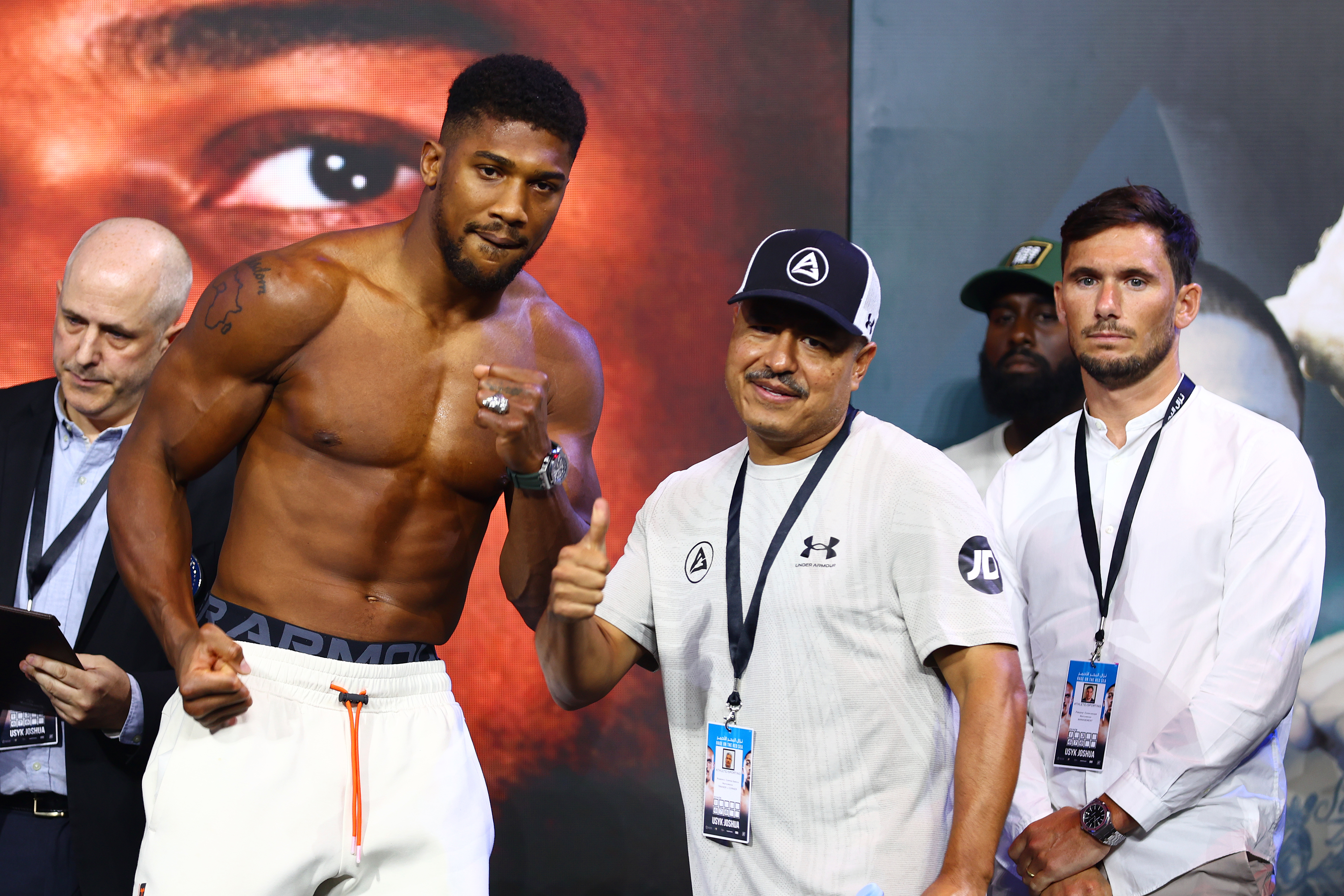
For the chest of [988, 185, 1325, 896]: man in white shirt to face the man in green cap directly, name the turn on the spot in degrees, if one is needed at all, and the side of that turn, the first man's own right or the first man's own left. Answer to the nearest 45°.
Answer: approximately 135° to the first man's own right

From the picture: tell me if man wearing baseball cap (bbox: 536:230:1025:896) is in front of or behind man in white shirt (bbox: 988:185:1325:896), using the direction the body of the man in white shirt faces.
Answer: in front

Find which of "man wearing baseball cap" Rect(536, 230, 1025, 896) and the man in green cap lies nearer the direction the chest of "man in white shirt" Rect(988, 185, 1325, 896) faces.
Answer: the man wearing baseball cap

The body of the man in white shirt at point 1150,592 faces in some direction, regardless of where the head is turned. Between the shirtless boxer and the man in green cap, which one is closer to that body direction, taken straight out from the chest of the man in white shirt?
the shirtless boxer

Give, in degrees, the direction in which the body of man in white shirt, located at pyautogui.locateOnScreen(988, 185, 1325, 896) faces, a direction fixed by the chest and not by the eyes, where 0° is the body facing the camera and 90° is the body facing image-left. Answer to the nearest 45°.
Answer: approximately 45°
